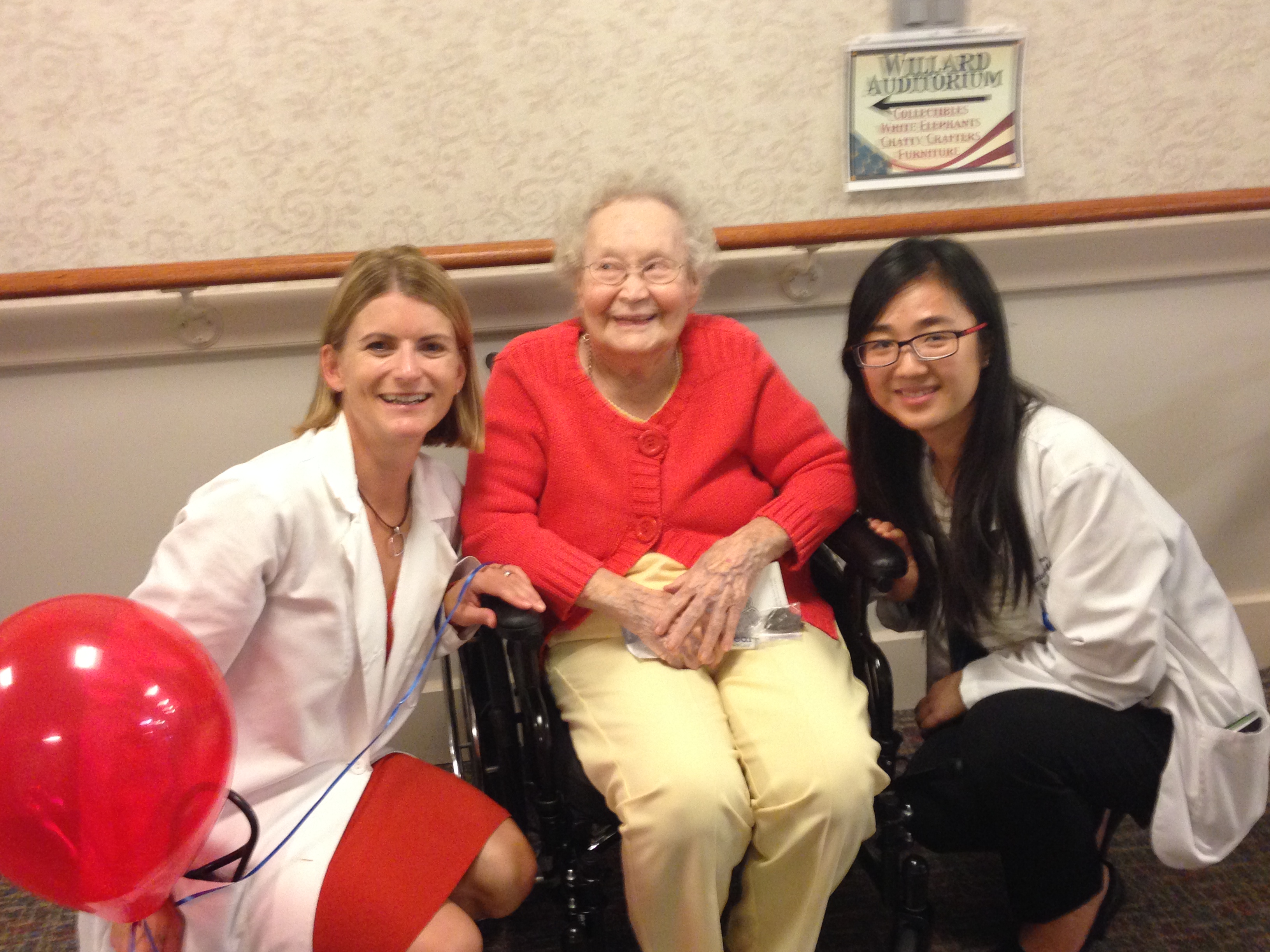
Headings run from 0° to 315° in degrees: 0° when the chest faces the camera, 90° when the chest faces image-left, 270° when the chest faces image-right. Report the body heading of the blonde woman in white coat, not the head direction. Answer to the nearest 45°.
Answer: approximately 315°

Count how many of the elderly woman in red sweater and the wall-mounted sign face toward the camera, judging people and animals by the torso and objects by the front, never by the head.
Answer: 2

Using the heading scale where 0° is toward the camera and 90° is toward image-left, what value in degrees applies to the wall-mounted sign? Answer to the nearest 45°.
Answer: approximately 0°
